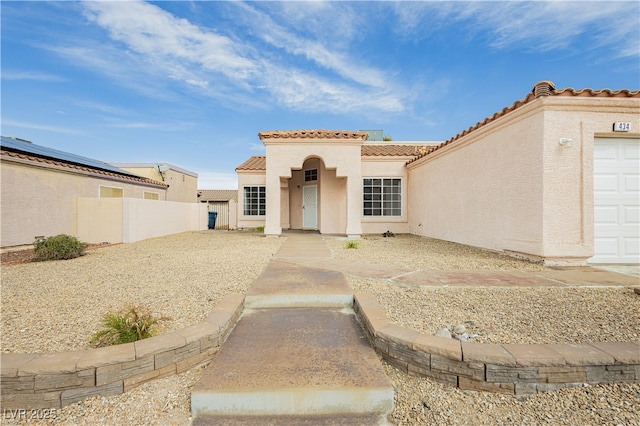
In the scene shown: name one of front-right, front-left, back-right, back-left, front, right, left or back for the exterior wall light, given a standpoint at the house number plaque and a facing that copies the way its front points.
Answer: front-right

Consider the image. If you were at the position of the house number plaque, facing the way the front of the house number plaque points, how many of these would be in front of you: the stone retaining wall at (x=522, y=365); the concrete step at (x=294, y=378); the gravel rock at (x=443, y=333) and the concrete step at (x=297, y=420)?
4

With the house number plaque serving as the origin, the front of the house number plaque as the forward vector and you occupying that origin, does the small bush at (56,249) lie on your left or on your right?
on your right

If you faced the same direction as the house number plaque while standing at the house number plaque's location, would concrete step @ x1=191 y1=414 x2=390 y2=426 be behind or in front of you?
in front

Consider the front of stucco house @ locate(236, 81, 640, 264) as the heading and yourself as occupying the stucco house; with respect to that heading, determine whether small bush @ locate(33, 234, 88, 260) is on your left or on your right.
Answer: on your right

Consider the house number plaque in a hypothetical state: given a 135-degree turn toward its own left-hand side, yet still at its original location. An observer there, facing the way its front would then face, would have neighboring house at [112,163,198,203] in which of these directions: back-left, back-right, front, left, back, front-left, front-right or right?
back-left

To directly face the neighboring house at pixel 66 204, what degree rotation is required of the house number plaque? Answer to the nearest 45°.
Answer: approximately 45° to its right

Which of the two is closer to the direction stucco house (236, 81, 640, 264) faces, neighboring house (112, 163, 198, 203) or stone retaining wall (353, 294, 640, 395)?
the stone retaining wall

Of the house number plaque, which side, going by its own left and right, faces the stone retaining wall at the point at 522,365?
front

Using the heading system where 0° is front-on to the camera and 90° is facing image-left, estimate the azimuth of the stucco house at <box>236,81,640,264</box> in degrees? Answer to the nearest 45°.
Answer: approximately 0°

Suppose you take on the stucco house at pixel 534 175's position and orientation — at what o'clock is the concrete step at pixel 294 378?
The concrete step is roughly at 1 o'clock from the stucco house.

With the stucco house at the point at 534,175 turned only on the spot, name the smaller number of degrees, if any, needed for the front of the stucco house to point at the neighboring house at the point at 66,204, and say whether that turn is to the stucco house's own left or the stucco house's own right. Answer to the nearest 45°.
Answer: approximately 90° to the stucco house's own right

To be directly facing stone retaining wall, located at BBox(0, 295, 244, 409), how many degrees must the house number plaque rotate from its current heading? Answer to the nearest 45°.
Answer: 0° — it already faces it
